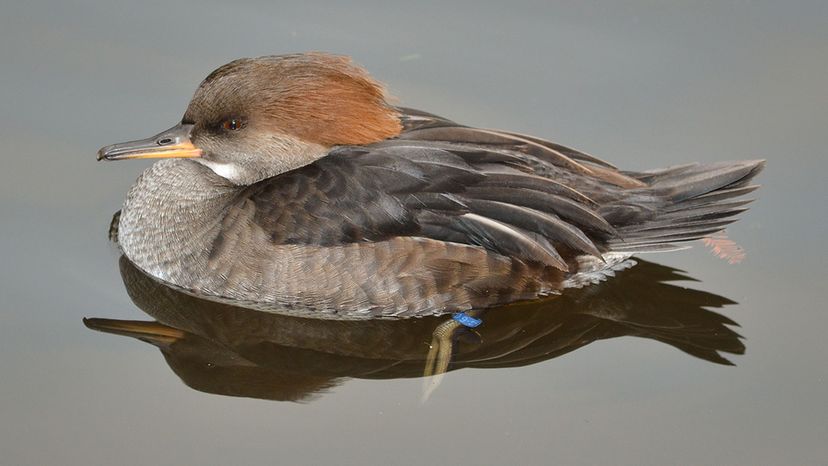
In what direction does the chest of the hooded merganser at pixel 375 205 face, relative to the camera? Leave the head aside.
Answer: to the viewer's left
